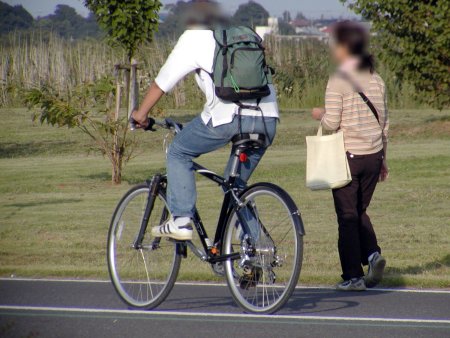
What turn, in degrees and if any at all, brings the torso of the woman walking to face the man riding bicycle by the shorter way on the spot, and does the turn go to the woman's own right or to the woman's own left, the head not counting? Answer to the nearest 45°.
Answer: approximately 90° to the woman's own left

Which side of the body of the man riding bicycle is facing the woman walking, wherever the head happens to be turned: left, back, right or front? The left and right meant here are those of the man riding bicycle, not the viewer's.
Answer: right

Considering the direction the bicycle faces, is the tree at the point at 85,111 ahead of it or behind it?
ahead

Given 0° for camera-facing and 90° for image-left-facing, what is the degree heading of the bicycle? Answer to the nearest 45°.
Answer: approximately 135°

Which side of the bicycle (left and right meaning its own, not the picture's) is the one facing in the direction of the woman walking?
right

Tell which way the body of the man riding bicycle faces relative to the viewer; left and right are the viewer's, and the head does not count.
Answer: facing away from the viewer and to the left of the viewer
